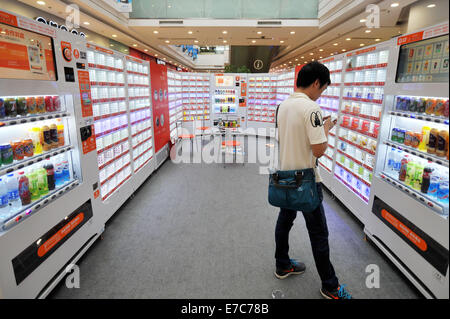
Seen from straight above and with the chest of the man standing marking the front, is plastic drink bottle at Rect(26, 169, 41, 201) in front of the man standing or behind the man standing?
behind

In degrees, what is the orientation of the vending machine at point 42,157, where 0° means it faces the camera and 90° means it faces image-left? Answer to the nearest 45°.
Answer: approximately 315°

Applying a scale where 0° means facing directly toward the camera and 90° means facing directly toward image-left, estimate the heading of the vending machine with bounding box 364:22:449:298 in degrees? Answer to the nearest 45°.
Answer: approximately 45°

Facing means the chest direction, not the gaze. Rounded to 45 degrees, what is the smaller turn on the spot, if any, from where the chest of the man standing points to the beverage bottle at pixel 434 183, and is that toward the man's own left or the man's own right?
approximately 45° to the man's own right

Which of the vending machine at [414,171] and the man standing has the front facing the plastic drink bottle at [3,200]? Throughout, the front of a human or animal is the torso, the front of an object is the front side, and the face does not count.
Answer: the vending machine

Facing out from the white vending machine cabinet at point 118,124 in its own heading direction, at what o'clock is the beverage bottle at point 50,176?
The beverage bottle is roughly at 2 o'clock from the white vending machine cabinet.

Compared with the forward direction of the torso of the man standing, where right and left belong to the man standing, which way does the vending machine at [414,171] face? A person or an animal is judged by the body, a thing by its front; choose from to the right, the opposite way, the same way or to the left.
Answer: the opposite way

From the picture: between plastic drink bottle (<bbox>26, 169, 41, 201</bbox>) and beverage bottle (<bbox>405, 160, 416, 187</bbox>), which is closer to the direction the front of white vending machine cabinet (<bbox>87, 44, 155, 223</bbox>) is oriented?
the beverage bottle

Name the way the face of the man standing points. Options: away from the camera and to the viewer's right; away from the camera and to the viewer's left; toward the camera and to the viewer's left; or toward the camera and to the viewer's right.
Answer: away from the camera and to the viewer's right

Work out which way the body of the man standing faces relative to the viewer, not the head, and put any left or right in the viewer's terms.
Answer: facing away from the viewer and to the right of the viewer

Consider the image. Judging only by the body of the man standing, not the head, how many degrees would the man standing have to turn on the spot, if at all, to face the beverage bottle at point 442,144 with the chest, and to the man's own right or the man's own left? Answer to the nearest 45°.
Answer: approximately 45° to the man's own right
